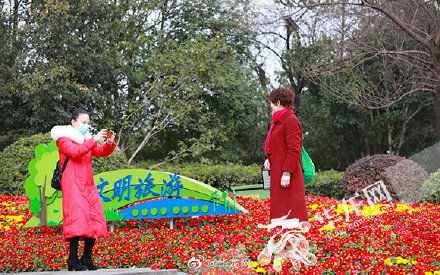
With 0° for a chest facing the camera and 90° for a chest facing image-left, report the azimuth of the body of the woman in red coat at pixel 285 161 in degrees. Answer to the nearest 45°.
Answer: approximately 90°

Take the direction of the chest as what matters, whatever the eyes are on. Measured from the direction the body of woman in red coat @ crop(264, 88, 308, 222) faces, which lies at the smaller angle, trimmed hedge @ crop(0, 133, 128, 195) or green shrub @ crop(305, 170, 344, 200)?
the trimmed hedge

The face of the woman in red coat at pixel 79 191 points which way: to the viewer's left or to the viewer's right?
to the viewer's right

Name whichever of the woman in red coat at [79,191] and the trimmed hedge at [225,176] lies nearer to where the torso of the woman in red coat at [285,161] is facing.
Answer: the woman in red coat

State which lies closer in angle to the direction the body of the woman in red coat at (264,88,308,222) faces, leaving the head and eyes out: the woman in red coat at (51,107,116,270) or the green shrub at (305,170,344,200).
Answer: the woman in red coat

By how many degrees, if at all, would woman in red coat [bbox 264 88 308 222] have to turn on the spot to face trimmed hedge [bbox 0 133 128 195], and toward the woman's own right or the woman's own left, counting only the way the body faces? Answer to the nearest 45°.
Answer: approximately 45° to the woman's own right
